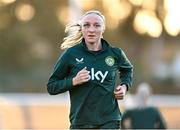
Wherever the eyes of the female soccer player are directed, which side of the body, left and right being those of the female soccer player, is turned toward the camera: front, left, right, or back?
front
